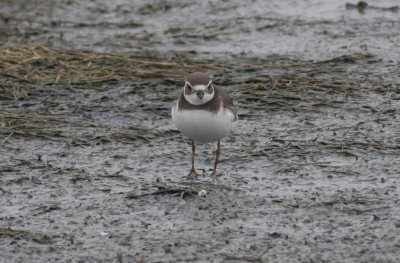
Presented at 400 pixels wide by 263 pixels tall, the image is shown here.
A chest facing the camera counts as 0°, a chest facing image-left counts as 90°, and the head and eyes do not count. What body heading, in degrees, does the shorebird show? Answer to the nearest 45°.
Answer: approximately 0°

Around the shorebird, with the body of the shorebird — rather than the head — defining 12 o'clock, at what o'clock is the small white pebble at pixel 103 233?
The small white pebble is roughly at 1 o'clock from the shorebird.
